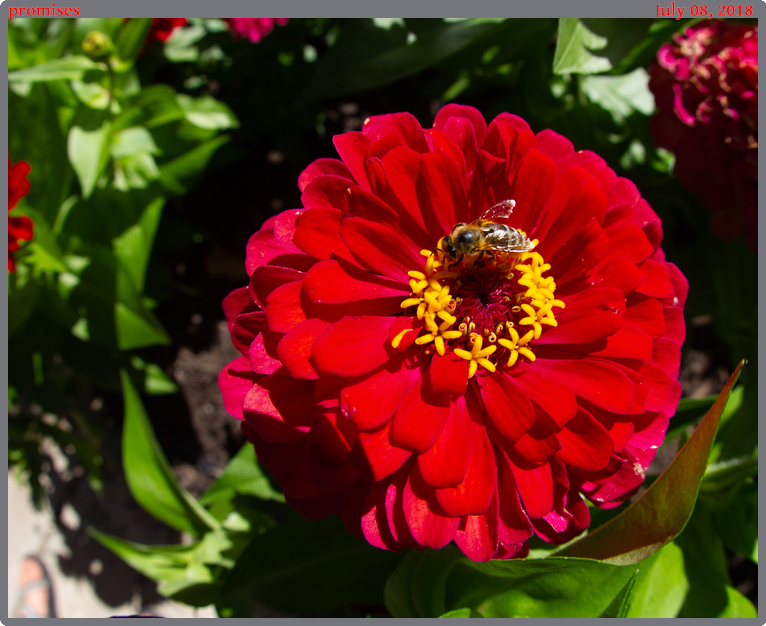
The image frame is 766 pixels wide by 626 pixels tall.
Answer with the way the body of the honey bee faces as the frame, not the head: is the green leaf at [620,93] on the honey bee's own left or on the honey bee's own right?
on the honey bee's own right

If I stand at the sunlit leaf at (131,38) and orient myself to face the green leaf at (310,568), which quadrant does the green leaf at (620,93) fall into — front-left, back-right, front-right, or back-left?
front-left

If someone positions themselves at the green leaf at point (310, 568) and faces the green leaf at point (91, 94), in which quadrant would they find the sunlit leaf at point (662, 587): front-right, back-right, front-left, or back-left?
back-right

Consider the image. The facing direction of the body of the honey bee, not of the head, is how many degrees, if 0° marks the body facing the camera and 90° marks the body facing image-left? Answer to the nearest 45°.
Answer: approximately 90°
